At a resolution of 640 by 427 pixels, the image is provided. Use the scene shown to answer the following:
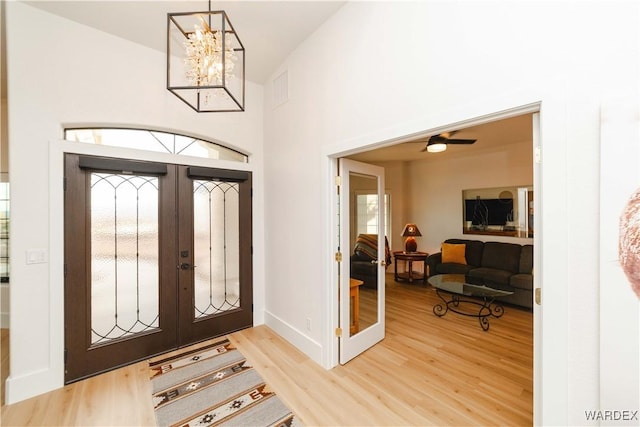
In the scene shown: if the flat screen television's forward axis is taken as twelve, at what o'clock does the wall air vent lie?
The wall air vent is roughly at 1 o'clock from the flat screen television.

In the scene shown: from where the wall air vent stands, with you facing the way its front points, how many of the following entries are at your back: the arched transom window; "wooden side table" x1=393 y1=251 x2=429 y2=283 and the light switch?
1

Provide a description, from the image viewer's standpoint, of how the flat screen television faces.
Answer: facing the viewer

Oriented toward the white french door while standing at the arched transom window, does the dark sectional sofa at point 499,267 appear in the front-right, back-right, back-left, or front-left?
front-left

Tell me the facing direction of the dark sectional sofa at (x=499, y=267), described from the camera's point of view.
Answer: facing the viewer and to the left of the viewer

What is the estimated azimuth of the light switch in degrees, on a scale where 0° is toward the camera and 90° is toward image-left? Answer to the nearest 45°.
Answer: approximately 0°

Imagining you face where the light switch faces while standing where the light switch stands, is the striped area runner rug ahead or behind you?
ahead

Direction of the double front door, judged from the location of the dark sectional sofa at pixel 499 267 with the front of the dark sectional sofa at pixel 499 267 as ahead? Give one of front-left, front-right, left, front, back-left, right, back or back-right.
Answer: front

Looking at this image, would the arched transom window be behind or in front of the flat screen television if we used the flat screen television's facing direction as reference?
in front

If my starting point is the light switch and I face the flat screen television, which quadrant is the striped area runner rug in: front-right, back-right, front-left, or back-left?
front-right
